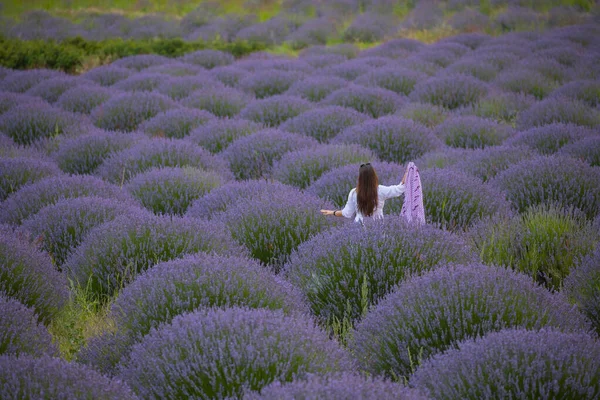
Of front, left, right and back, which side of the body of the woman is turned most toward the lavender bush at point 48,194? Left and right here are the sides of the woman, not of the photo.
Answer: left

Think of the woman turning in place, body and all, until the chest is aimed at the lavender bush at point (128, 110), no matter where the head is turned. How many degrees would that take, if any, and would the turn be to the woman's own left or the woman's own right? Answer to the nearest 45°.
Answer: approximately 45° to the woman's own left

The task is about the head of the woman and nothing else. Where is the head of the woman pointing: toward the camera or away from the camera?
away from the camera

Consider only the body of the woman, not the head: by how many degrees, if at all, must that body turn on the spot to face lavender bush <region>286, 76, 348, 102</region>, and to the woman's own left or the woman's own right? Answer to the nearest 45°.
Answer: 0° — they already face it

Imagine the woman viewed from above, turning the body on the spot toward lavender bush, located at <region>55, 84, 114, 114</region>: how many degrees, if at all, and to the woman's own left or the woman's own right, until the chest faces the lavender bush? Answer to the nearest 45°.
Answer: approximately 45° to the woman's own left

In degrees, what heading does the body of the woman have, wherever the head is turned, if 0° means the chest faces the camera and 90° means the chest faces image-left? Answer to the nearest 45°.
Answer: approximately 180°

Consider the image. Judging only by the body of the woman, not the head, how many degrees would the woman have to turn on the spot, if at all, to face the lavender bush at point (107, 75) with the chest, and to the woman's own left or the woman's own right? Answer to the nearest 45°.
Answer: approximately 45° to the woman's own left

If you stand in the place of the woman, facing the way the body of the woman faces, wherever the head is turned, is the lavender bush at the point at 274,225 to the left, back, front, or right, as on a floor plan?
left

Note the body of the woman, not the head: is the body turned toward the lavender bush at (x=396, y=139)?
yes

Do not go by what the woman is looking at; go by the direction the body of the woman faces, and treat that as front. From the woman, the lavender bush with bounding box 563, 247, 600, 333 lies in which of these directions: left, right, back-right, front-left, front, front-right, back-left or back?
back-right

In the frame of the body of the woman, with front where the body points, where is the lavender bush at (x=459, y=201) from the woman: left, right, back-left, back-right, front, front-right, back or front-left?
front-right

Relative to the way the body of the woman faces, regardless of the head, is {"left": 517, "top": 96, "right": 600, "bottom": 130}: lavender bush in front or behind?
in front

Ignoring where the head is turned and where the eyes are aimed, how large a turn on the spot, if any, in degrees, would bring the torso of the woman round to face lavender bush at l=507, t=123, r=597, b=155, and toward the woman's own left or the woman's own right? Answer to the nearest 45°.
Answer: approximately 45° to the woman's own right

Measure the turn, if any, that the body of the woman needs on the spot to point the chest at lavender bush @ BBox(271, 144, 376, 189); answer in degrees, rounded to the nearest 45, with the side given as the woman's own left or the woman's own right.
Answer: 0° — they already face it

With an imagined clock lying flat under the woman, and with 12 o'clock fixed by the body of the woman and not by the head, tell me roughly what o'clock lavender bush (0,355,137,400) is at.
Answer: The lavender bush is roughly at 7 o'clock from the woman.
